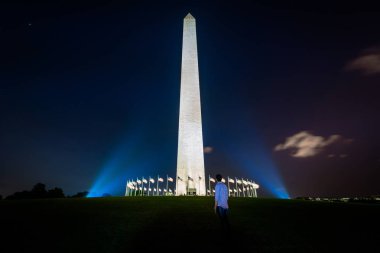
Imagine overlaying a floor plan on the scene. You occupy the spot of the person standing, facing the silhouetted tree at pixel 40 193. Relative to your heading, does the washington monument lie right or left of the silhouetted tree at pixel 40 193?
right

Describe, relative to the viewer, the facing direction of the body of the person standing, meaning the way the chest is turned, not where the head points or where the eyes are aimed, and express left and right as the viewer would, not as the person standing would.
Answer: facing away from the viewer and to the left of the viewer

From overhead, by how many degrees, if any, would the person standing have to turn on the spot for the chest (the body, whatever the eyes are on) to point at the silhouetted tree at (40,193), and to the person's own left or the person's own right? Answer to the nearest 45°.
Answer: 0° — they already face it

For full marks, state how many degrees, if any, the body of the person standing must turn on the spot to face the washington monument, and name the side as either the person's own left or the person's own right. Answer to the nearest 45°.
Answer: approximately 45° to the person's own right
